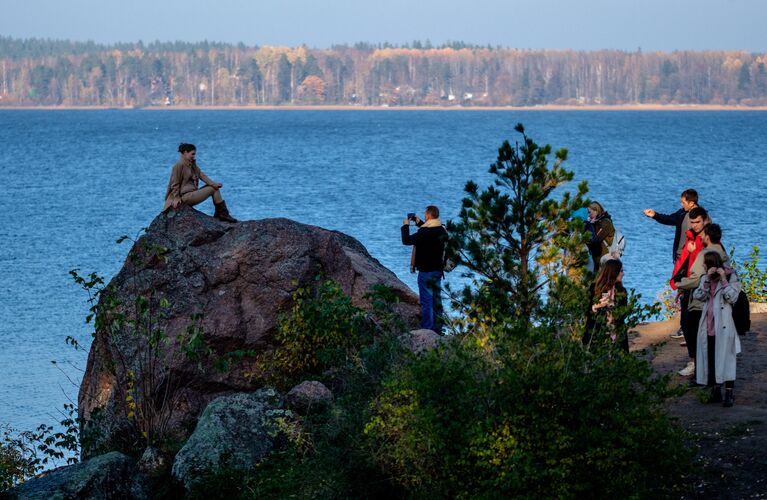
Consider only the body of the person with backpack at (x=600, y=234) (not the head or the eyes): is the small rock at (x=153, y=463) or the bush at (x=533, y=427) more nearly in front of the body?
the small rock

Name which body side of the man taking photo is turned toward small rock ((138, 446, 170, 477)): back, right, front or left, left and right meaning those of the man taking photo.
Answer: left

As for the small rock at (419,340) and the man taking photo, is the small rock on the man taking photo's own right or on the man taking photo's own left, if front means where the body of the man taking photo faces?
on the man taking photo's own left

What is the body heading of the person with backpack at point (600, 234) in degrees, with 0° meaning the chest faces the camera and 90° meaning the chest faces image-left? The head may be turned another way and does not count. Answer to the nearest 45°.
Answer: approximately 90°

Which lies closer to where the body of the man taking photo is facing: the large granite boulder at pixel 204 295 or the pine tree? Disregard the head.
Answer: the large granite boulder

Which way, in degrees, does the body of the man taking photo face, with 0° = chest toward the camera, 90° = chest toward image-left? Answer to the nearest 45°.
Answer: approximately 135°

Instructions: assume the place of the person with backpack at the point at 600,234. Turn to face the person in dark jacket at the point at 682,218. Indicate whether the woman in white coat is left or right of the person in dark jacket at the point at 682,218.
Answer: right

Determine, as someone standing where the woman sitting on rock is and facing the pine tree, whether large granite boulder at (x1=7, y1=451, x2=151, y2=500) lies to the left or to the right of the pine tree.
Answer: right

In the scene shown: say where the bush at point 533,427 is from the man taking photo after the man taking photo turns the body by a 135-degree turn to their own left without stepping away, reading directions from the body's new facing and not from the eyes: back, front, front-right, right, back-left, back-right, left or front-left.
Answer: front

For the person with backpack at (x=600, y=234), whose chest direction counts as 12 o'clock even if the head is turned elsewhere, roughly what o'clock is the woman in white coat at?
The woman in white coat is roughly at 8 o'clock from the person with backpack.

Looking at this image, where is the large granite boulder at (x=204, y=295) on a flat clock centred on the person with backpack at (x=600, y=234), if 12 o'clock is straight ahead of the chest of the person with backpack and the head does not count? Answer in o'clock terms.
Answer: The large granite boulder is roughly at 12 o'clock from the person with backpack.
